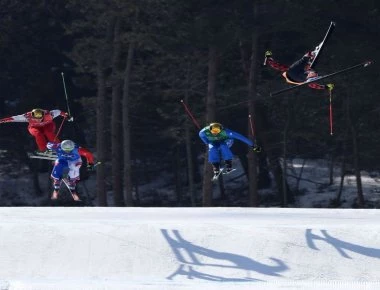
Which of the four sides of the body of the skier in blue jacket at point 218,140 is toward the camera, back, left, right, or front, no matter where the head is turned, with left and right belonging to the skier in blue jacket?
front

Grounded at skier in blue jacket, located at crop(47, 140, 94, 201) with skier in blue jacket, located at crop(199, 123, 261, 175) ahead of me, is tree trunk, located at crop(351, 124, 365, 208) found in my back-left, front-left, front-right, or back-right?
front-left

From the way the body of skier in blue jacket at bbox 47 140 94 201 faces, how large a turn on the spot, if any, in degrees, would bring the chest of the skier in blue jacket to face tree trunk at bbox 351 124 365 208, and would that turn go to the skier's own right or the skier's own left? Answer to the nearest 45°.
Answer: approximately 135° to the skier's own left

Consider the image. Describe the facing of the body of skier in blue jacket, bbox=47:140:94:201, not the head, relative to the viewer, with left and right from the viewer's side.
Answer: facing the viewer

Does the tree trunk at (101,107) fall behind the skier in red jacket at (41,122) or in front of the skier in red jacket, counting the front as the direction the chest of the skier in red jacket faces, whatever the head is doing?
behind

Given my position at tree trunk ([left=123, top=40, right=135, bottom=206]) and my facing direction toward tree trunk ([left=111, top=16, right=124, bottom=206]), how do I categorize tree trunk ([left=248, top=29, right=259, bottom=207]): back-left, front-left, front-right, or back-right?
back-right

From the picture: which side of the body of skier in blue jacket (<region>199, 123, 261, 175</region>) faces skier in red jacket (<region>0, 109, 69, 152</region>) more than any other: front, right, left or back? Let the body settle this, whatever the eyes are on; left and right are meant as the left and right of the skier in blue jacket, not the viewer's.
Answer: right

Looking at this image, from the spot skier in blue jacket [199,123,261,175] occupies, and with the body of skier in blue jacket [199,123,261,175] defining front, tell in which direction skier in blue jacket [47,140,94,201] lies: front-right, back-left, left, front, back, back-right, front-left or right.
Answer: right
